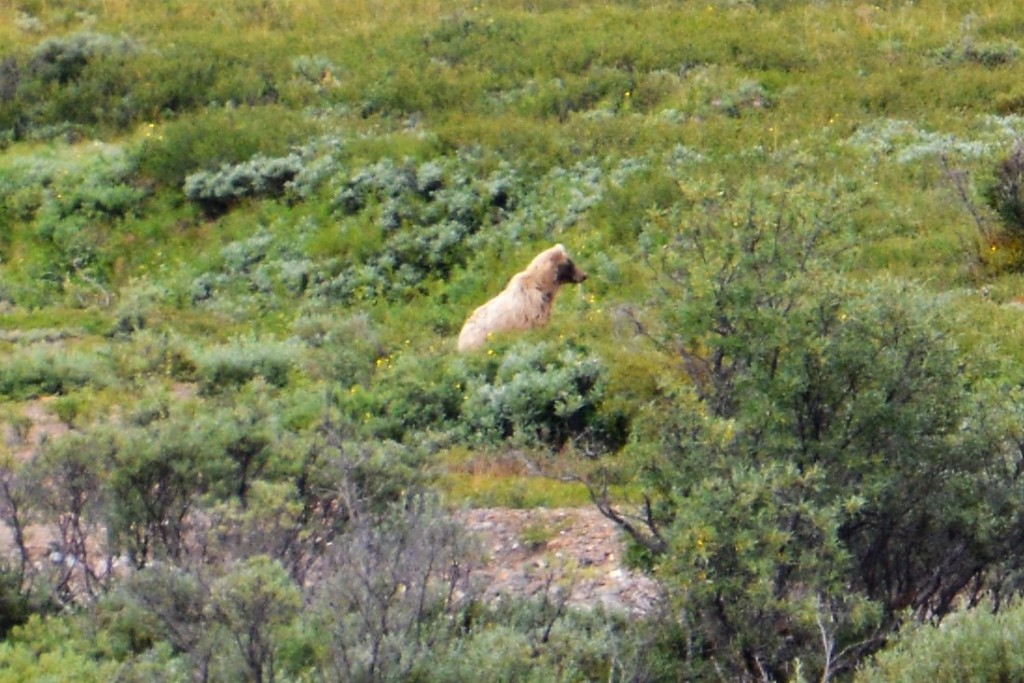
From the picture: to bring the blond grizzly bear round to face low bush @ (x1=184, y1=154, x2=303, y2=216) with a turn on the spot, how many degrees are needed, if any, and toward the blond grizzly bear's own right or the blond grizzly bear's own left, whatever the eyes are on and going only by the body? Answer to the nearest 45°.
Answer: approximately 135° to the blond grizzly bear's own left

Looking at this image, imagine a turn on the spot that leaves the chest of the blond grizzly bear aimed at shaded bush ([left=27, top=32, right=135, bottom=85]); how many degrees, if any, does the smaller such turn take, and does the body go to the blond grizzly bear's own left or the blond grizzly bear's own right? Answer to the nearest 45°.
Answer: approximately 135° to the blond grizzly bear's own left

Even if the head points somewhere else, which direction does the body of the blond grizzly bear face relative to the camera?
to the viewer's right

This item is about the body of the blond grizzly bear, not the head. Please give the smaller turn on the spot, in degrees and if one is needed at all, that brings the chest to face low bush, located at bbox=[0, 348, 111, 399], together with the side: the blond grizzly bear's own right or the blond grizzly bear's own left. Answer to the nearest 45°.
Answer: approximately 180°

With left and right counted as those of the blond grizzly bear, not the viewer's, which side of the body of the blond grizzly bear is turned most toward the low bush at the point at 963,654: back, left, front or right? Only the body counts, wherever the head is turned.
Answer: right

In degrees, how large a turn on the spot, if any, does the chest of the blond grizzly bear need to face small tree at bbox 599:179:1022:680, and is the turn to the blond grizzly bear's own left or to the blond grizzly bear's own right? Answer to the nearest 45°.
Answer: approximately 90° to the blond grizzly bear's own right

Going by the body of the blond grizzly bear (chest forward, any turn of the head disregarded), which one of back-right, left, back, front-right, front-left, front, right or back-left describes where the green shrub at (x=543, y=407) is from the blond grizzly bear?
right

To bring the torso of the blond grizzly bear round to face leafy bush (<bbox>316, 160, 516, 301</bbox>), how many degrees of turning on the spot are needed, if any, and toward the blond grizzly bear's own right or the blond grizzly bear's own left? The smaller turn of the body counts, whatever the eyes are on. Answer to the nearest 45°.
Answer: approximately 90° to the blond grizzly bear's own left
